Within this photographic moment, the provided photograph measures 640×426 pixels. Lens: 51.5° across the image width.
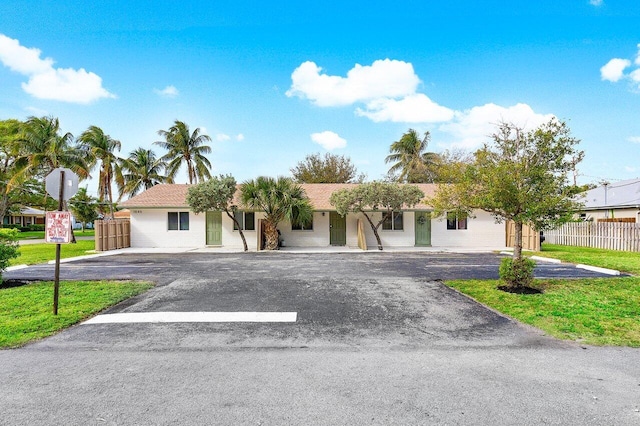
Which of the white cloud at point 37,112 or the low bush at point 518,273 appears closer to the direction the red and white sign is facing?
the low bush

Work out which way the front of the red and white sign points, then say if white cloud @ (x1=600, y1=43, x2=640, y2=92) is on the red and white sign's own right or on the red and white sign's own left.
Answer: on the red and white sign's own left

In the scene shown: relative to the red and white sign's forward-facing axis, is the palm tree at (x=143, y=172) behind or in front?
behind

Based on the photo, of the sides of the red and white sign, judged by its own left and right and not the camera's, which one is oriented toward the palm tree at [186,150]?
back

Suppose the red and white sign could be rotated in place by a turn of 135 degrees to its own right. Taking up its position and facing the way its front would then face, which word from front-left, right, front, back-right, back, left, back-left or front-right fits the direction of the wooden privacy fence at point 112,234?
front-right

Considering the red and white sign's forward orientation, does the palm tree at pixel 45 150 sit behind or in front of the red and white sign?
behind

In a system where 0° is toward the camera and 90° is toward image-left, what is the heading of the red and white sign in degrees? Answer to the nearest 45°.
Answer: approximately 0°

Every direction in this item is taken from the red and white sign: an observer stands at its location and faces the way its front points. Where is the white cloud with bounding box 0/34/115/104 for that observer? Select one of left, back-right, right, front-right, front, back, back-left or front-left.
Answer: back
